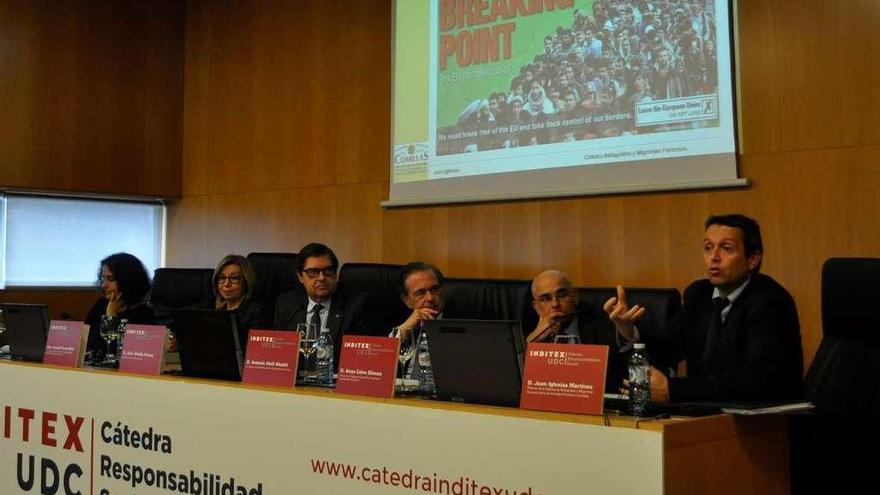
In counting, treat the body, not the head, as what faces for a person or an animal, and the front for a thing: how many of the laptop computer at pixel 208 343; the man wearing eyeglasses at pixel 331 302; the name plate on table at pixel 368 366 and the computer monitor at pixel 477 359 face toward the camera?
2

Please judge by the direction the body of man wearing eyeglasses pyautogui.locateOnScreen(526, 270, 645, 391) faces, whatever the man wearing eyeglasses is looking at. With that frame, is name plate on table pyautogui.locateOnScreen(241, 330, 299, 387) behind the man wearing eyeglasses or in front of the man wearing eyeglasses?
in front

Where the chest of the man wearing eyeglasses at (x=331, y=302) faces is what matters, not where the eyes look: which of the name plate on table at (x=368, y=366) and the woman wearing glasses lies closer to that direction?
the name plate on table

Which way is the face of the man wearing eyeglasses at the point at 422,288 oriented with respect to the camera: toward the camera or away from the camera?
toward the camera

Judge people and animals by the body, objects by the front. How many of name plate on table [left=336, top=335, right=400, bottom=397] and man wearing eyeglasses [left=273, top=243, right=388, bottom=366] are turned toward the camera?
2

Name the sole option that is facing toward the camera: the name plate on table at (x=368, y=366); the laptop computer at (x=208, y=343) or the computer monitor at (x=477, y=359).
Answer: the name plate on table

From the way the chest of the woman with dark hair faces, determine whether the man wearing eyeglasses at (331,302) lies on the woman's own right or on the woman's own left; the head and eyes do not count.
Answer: on the woman's own left

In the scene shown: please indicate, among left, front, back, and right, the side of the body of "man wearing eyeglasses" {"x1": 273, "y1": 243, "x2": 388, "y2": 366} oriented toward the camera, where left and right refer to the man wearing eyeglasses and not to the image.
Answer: front

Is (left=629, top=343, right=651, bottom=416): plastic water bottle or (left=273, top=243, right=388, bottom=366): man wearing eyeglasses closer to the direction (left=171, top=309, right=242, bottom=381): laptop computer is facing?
the man wearing eyeglasses

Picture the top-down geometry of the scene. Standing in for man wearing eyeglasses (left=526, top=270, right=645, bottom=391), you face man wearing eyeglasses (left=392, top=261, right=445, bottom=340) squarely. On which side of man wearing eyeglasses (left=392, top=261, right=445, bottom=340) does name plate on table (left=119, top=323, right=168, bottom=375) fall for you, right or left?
left

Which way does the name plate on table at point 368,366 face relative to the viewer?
toward the camera

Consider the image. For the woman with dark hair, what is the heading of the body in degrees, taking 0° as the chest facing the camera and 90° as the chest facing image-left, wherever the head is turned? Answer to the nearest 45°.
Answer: approximately 45°

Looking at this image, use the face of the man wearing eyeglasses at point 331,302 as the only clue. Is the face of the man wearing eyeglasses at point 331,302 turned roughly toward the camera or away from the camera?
toward the camera

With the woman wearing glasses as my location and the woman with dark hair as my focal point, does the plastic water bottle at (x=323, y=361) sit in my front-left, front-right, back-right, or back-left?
back-left

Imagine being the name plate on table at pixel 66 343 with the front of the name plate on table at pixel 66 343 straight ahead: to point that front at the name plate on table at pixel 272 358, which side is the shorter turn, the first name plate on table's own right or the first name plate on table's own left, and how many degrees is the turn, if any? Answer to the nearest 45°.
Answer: approximately 90° to the first name plate on table's own left

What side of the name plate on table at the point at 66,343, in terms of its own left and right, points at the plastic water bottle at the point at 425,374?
left

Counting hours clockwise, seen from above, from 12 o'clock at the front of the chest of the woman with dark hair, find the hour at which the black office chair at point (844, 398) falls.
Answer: The black office chair is roughly at 9 o'clock from the woman with dark hair.

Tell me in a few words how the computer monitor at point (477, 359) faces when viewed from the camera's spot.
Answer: facing away from the viewer and to the right of the viewer

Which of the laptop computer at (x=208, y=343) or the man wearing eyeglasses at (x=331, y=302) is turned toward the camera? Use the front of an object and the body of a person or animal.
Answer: the man wearing eyeglasses

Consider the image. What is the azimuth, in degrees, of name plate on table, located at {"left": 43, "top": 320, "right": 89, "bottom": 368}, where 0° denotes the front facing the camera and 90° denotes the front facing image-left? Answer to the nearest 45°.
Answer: approximately 45°

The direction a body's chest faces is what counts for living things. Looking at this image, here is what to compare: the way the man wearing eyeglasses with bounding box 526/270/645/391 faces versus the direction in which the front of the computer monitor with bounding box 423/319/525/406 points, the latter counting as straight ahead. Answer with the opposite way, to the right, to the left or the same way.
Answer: the opposite way
